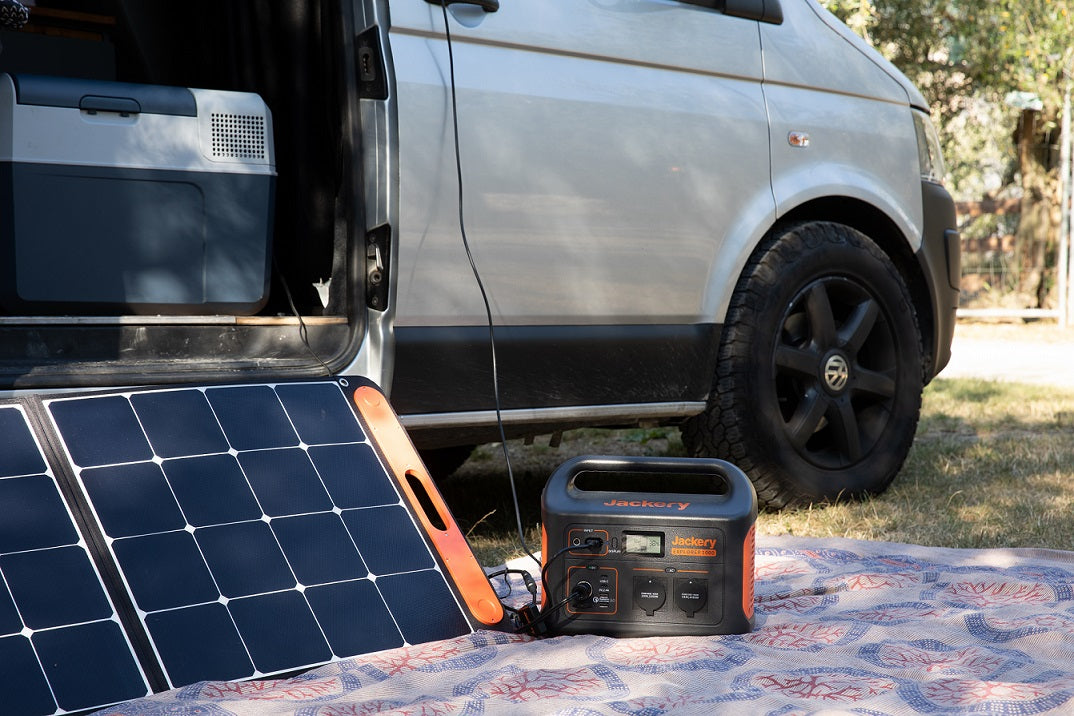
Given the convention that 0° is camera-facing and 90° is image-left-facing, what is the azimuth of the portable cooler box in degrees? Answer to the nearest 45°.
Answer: approximately 0°

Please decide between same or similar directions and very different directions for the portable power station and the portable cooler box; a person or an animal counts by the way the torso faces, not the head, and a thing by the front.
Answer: same or similar directions

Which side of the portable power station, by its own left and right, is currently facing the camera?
front

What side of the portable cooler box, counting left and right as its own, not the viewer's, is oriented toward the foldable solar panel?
front

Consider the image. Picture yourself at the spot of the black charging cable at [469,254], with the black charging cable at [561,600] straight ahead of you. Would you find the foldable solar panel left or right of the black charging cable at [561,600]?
right

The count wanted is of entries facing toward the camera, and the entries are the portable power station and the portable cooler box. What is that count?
2

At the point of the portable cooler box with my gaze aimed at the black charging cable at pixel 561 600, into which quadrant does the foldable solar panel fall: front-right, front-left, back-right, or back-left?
front-right

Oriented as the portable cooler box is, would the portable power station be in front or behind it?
in front

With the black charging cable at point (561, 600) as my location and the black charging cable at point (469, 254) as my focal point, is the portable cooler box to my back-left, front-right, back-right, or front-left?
front-left

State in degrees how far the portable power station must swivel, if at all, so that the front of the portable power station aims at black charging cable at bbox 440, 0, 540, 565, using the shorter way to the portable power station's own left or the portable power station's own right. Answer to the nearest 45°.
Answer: approximately 135° to the portable power station's own right

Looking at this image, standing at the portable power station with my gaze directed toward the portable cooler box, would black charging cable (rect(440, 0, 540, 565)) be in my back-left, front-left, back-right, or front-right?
front-right

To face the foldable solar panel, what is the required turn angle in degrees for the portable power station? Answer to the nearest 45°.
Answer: approximately 90° to its right
